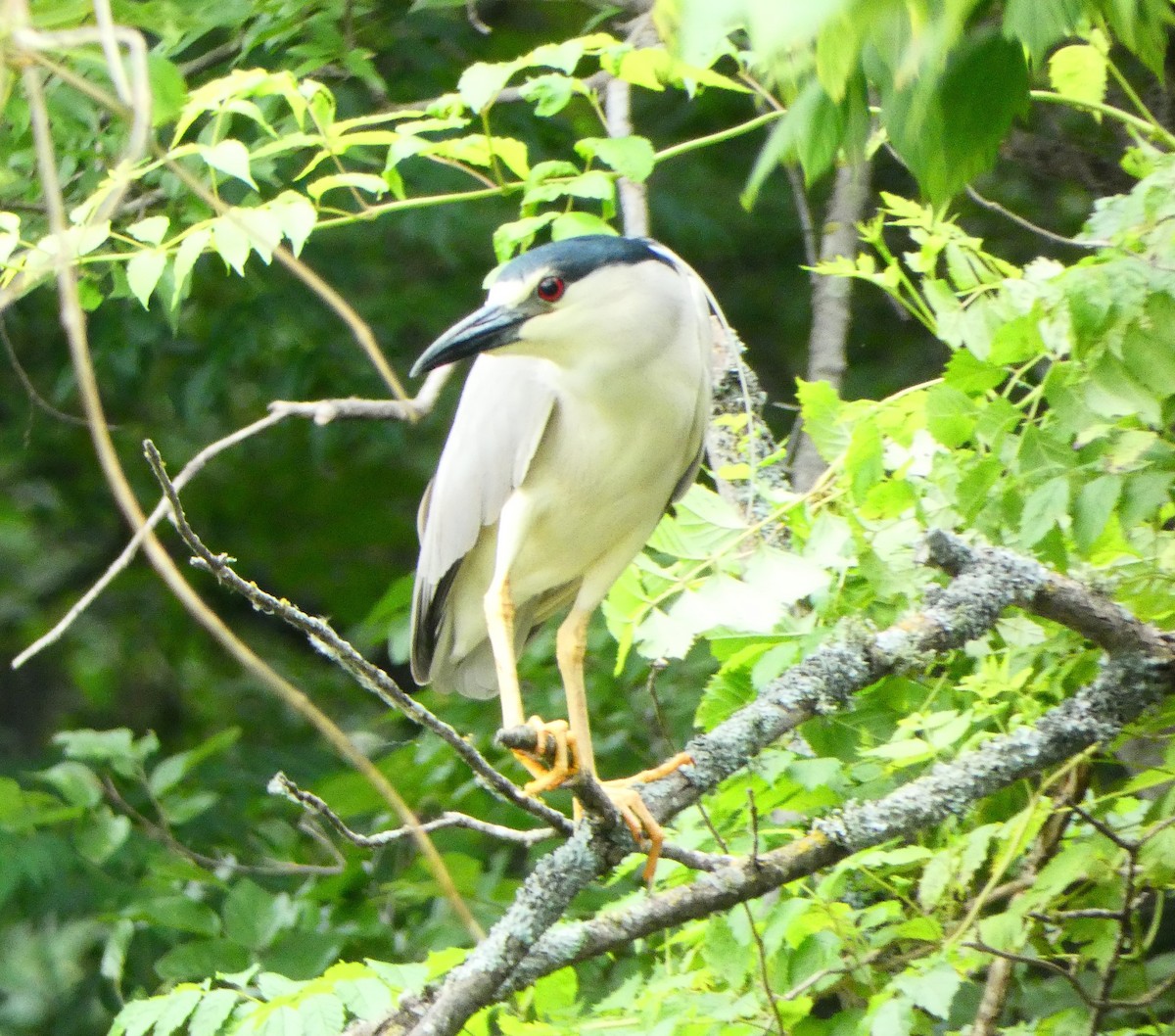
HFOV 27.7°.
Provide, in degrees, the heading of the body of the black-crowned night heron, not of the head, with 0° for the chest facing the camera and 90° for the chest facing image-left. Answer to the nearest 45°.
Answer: approximately 315°

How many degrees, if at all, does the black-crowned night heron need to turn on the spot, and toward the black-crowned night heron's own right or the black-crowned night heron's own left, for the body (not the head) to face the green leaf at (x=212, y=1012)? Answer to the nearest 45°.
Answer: approximately 90° to the black-crowned night heron's own right

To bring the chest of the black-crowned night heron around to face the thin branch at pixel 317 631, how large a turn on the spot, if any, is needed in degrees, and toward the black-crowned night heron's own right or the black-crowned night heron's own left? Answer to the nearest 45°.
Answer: approximately 45° to the black-crowned night heron's own right

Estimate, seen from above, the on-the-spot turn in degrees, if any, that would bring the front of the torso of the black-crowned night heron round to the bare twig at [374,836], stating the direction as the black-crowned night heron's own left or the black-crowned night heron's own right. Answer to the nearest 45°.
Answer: approximately 45° to the black-crowned night heron's own right
